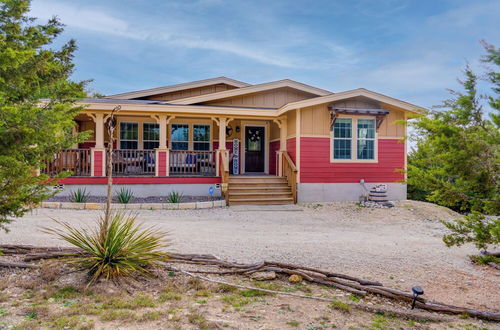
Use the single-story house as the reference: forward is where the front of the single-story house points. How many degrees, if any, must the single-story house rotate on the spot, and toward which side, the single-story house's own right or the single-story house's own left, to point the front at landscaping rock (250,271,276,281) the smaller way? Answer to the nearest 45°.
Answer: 0° — it already faces it

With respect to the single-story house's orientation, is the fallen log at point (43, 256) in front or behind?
in front

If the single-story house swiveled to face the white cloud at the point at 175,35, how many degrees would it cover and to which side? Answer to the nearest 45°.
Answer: approximately 135° to its right

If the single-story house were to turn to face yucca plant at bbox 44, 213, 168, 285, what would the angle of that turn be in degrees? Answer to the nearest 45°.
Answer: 0° — it already faces it

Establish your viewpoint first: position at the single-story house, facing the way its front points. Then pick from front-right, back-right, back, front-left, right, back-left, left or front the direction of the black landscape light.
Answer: front

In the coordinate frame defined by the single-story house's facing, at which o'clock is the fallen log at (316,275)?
The fallen log is roughly at 12 o'clock from the single-story house.

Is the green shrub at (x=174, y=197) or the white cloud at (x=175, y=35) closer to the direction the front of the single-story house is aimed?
the green shrub

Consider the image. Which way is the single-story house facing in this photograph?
toward the camera
